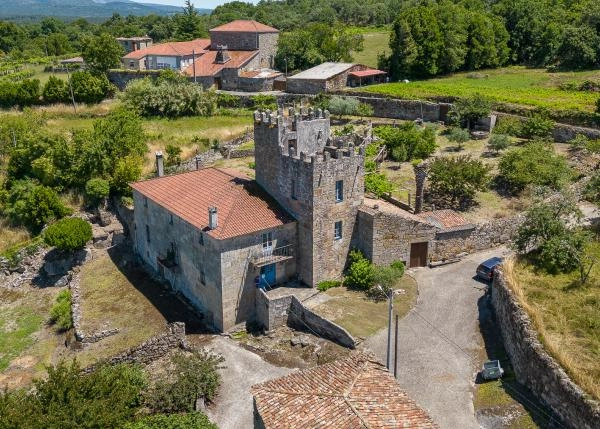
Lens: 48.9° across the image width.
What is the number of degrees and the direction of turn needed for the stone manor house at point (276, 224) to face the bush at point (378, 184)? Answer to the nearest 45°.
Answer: approximately 90° to its left

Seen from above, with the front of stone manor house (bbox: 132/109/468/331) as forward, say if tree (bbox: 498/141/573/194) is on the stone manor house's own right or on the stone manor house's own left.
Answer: on the stone manor house's own left

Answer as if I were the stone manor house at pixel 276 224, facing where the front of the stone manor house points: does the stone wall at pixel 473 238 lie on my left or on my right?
on my left

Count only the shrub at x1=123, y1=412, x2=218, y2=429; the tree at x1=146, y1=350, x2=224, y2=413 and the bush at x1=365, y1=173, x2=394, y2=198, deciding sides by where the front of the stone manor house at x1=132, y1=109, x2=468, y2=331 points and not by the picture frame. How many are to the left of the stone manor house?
1

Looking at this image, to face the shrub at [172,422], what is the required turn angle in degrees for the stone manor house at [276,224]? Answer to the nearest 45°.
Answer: approximately 45° to its right

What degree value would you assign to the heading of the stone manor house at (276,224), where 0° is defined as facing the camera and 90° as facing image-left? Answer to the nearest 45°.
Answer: approximately 315°

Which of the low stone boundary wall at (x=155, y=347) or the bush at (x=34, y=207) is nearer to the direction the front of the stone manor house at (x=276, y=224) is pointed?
the low stone boundary wall

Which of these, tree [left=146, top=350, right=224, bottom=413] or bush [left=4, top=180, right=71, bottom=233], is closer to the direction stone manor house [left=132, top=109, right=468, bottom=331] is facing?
the tree
